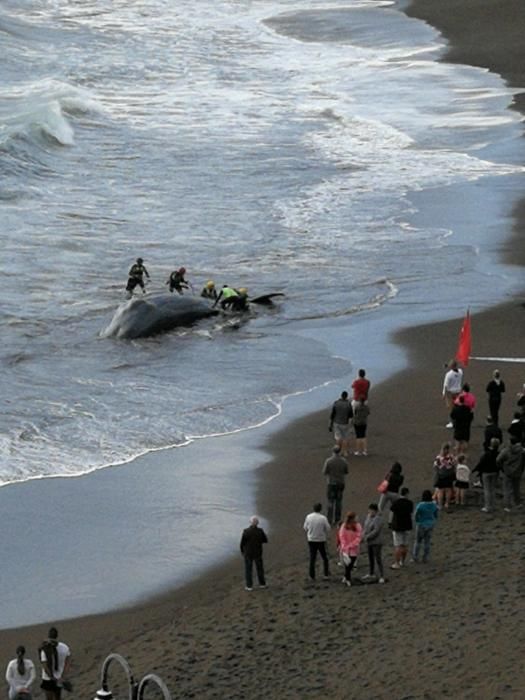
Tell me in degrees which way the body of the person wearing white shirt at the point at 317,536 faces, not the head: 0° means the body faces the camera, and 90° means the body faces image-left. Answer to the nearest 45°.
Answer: approximately 180°

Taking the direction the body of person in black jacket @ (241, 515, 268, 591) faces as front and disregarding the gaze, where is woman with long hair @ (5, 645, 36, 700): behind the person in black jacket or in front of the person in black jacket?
behind

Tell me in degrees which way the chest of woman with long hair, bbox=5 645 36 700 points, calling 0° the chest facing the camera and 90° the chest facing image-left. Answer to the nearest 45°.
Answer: approximately 180°

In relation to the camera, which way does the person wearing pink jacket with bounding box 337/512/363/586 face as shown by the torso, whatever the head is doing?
away from the camera

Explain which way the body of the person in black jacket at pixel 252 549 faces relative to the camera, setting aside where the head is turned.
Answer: away from the camera

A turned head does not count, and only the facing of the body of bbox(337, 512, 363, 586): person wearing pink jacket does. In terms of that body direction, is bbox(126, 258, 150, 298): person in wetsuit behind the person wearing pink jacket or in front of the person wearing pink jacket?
in front

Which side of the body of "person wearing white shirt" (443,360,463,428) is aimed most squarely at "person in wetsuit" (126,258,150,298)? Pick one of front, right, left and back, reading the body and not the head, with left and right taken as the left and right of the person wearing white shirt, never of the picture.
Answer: front

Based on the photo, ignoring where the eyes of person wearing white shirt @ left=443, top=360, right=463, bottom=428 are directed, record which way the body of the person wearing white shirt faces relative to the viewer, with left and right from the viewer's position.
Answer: facing away from the viewer and to the left of the viewer
